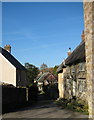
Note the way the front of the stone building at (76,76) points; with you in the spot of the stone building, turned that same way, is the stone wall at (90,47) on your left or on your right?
on your left

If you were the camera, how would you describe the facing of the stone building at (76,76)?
facing the viewer and to the left of the viewer

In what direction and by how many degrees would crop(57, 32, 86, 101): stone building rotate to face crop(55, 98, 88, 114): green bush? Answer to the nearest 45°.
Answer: approximately 45° to its left
